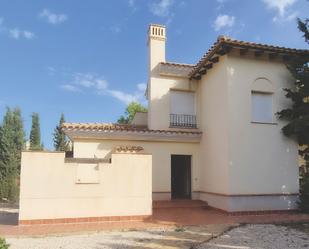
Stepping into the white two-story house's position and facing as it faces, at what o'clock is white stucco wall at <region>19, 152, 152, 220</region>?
The white stucco wall is roughly at 2 o'clock from the white two-story house.

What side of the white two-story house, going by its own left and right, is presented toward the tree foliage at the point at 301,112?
left

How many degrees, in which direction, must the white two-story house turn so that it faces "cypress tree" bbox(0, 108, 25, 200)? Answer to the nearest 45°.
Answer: approximately 135° to its right

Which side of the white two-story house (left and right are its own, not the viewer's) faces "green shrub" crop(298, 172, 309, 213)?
left

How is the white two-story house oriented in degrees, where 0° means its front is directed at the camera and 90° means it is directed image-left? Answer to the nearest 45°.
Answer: approximately 0°

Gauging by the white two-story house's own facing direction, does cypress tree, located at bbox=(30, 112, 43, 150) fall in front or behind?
behind
